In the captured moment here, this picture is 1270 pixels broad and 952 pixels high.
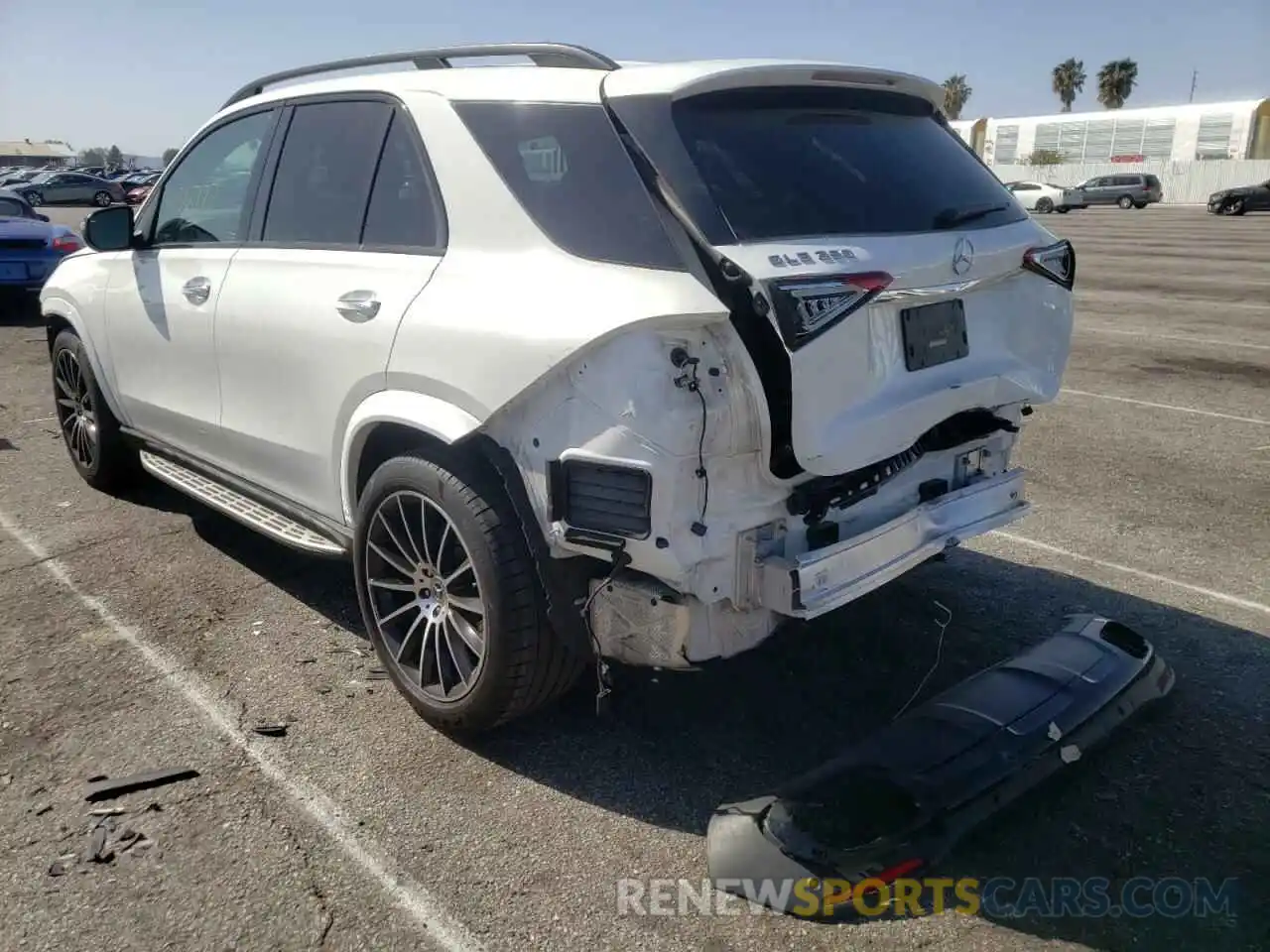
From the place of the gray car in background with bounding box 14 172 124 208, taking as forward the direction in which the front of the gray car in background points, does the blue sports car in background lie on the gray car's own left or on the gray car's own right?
on the gray car's own left

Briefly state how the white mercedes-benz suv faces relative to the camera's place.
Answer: facing away from the viewer and to the left of the viewer

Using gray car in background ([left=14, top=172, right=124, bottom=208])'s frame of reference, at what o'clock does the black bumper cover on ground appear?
The black bumper cover on ground is roughly at 9 o'clock from the gray car in background.

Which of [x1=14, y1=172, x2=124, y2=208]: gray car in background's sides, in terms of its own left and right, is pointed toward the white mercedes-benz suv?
left

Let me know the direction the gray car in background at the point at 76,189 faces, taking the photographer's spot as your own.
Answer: facing to the left of the viewer

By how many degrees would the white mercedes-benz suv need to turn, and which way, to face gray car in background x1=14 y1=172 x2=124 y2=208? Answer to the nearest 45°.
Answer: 0° — it already faces it
